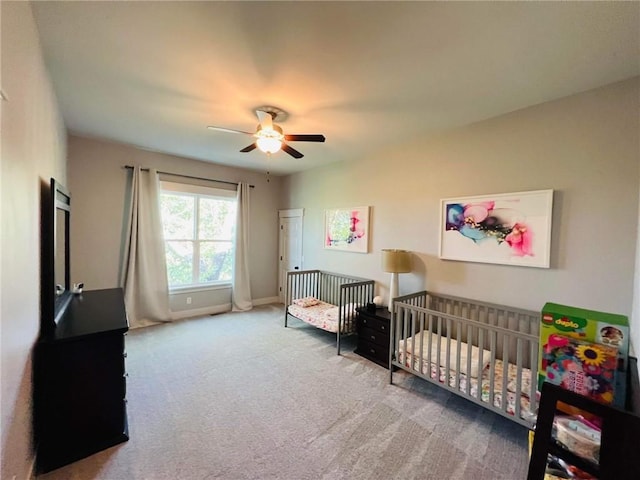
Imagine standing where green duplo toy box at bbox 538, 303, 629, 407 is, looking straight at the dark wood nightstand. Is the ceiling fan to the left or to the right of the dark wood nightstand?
left

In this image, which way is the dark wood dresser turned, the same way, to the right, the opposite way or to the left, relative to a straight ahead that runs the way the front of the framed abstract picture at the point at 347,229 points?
the opposite way

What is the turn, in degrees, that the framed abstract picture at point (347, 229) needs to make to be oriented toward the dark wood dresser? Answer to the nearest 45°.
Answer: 0° — it already faces it

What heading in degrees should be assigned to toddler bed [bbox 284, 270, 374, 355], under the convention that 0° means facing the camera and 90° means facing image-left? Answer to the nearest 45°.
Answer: approximately 315°

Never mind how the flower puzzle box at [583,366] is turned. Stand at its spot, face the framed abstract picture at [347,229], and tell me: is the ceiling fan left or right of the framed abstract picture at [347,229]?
left

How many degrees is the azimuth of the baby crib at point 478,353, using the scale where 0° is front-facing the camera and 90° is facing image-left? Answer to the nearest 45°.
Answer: approximately 45°

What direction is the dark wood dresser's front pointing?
to the viewer's right

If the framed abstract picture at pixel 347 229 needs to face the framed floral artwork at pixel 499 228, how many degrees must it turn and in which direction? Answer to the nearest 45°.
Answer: approximately 90° to its left

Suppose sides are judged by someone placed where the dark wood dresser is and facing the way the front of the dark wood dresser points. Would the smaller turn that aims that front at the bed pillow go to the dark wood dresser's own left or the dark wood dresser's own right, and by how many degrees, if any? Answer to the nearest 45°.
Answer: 0° — it already faces it

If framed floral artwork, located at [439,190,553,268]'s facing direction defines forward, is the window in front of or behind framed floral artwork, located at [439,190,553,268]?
in front
